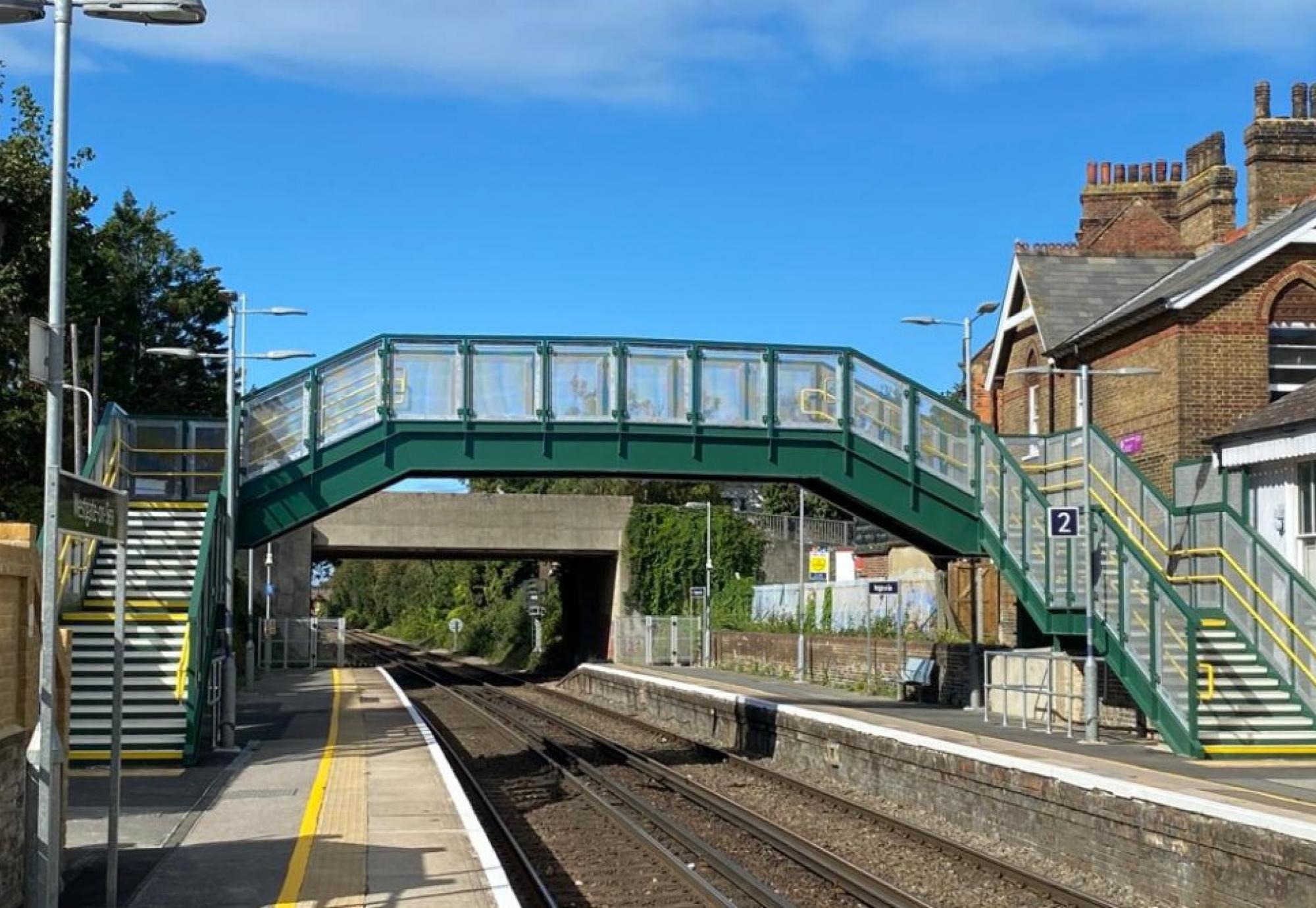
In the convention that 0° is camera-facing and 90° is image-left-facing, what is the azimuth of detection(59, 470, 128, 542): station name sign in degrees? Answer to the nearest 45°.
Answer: approximately 315°

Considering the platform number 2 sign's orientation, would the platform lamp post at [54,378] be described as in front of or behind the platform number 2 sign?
in front

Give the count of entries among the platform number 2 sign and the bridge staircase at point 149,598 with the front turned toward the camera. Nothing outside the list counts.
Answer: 2

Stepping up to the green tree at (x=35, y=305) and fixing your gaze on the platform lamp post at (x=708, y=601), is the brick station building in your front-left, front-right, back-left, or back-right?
front-right

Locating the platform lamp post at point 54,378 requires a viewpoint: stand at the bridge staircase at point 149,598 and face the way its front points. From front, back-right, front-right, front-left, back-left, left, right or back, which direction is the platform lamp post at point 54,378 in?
front

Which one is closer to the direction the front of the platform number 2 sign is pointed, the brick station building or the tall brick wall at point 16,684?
the tall brick wall

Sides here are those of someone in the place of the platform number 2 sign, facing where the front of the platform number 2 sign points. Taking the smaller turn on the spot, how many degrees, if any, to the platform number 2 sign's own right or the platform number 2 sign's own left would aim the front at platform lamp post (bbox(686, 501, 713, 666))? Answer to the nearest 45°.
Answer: approximately 180°

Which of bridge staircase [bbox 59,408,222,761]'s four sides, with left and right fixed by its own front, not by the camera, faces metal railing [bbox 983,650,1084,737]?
left

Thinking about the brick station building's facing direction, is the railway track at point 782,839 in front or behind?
in front

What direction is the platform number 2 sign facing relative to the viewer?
toward the camera

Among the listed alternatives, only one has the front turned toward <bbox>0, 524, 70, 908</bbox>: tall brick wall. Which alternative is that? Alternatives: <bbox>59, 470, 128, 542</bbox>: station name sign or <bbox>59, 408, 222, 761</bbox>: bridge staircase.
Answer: the bridge staircase

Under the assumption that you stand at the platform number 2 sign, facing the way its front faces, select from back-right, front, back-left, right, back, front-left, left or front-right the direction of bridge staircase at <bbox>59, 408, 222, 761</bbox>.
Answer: right

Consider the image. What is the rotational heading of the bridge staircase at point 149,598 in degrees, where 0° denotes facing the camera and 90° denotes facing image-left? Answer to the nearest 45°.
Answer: approximately 0°

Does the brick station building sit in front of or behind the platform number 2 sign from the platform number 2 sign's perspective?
behind
